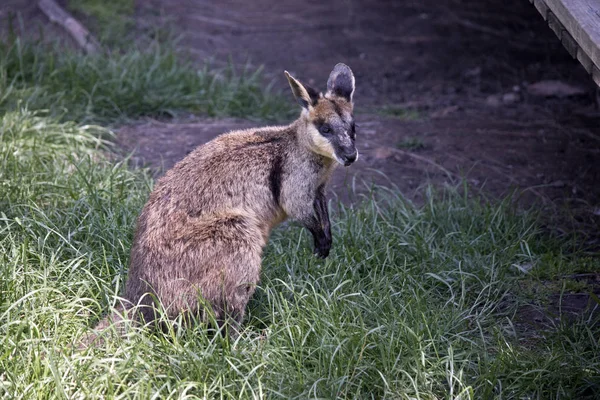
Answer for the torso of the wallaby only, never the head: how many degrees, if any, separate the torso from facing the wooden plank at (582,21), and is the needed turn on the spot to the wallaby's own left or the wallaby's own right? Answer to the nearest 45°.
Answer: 0° — it already faces it

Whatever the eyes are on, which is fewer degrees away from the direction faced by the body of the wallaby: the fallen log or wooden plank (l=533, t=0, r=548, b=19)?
the wooden plank

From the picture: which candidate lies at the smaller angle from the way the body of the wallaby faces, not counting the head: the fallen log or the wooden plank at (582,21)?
the wooden plank

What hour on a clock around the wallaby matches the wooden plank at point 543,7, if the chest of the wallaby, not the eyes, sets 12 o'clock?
The wooden plank is roughly at 11 o'clock from the wallaby.

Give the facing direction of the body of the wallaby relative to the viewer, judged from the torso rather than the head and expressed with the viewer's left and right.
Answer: facing to the right of the viewer

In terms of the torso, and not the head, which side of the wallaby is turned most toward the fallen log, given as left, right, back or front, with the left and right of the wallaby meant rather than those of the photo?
left
